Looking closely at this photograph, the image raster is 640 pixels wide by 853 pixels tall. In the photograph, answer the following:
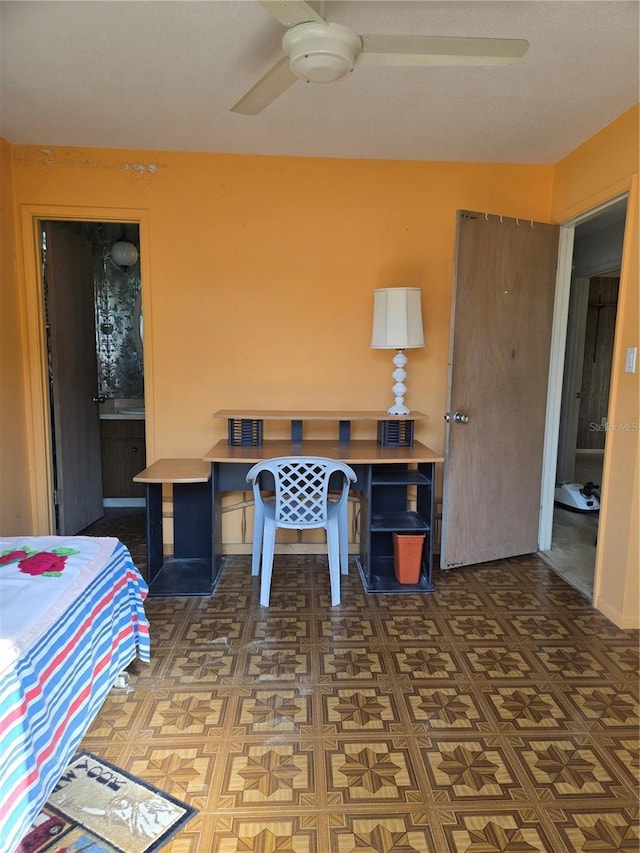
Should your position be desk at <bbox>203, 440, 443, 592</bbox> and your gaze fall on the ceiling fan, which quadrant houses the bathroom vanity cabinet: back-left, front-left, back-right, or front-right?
back-right

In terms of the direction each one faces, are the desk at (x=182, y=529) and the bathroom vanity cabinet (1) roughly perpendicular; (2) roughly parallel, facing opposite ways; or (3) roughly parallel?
roughly parallel

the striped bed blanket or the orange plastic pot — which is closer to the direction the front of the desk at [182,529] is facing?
the striped bed blanket

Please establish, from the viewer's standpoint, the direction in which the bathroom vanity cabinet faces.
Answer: facing the viewer

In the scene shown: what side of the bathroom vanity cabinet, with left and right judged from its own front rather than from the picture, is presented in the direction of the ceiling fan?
front

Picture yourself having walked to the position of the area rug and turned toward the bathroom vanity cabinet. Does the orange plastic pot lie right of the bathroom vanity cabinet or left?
right

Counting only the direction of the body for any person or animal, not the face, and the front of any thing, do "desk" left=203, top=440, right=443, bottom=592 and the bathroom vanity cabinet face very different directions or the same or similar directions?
same or similar directions

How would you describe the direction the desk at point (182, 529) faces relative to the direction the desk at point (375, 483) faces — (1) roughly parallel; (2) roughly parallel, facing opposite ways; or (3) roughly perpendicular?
roughly parallel

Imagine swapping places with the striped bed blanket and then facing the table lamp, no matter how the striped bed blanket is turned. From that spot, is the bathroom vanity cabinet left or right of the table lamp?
left

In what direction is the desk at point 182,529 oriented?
toward the camera

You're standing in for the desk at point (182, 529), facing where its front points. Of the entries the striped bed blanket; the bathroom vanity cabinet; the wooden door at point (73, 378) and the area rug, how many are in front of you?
2
